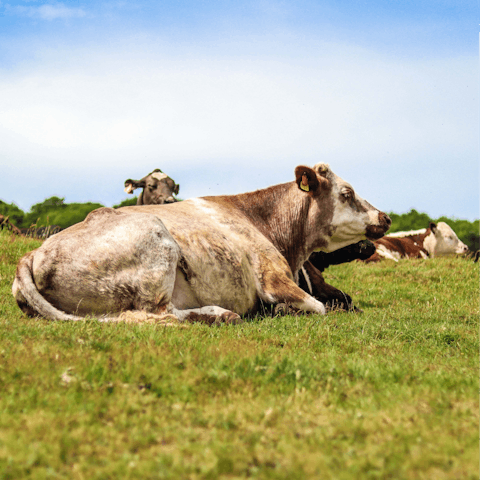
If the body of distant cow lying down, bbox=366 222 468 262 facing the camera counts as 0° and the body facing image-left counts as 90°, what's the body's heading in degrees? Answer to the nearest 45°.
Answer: approximately 270°

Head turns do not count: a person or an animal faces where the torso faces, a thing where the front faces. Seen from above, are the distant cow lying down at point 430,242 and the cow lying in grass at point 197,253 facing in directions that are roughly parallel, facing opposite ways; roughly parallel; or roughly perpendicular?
roughly parallel

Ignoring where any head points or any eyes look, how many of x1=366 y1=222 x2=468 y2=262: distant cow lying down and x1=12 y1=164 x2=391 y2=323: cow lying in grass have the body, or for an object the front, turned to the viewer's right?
2

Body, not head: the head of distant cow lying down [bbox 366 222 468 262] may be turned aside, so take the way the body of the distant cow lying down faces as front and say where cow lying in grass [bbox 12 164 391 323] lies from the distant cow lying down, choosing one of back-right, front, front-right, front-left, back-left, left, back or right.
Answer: right

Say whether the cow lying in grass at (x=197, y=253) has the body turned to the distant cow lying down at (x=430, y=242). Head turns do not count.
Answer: no

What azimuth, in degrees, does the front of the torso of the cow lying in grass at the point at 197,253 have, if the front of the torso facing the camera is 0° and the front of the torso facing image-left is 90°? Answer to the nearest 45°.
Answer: approximately 270°
